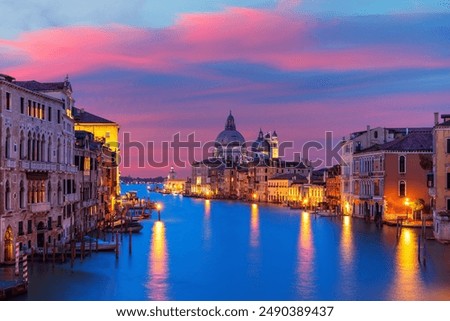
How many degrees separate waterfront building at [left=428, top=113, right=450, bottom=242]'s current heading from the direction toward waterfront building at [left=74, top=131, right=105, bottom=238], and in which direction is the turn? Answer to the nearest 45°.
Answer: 0° — it already faces it

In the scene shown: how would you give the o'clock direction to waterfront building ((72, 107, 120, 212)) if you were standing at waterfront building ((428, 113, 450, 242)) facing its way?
waterfront building ((72, 107, 120, 212)) is roughly at 1 o'clock from waterfront building ((428, 113, 450, 242)).

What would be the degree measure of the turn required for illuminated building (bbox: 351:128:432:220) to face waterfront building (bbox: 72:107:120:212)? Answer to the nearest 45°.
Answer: approximately 45° to its right

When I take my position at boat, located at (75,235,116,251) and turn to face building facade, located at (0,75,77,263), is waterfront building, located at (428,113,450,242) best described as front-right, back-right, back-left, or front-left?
back-left

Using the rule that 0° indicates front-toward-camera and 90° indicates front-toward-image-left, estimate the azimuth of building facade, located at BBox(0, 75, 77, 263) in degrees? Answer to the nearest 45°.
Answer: approximately 315°
